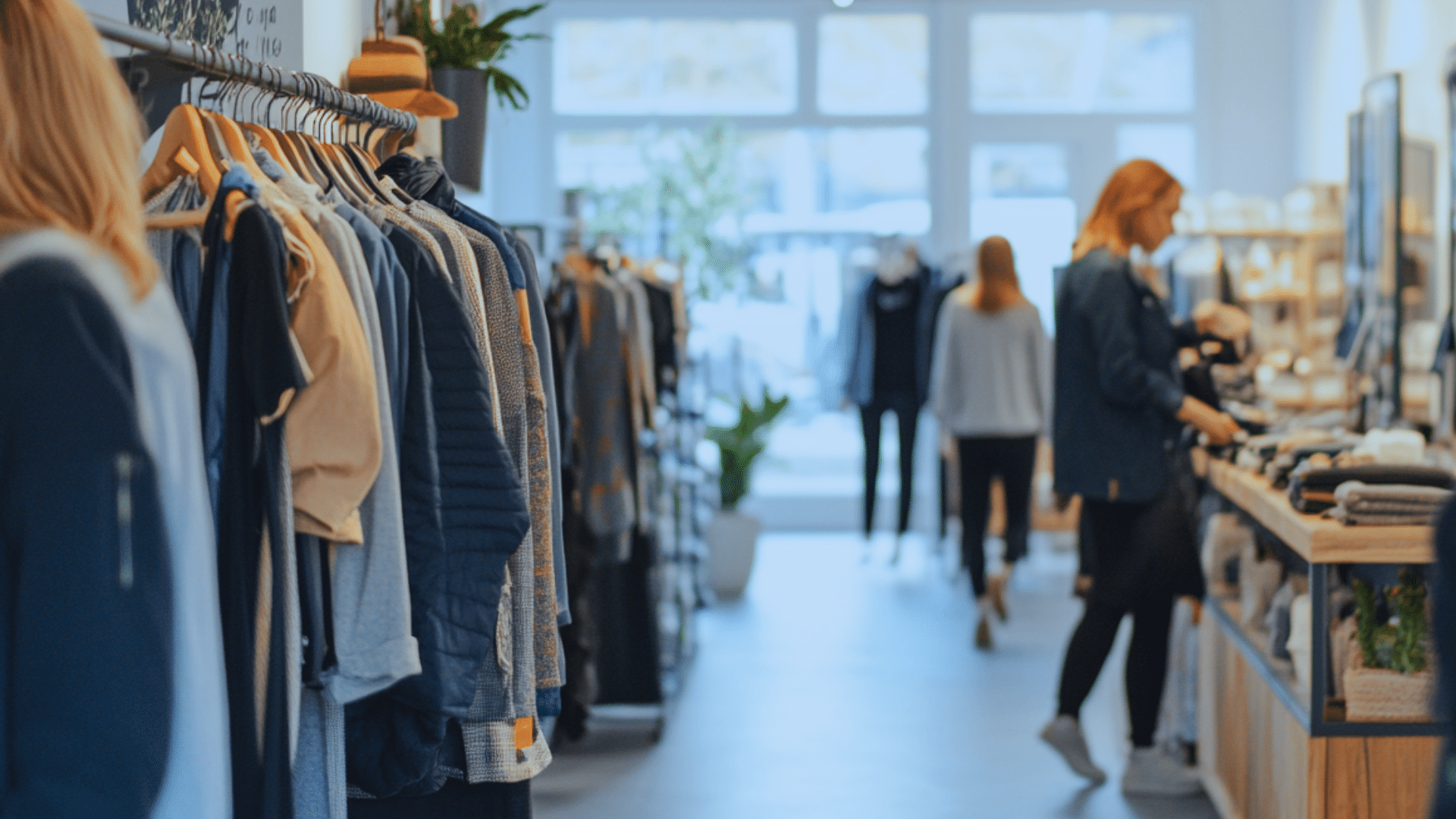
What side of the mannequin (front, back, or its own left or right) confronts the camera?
front

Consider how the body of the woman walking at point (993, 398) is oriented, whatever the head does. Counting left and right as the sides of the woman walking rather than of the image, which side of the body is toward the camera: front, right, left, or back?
back

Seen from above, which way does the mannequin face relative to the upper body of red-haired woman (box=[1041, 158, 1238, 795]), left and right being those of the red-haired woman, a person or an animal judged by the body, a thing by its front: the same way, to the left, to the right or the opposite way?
to the right

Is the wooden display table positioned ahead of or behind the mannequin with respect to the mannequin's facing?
ahead

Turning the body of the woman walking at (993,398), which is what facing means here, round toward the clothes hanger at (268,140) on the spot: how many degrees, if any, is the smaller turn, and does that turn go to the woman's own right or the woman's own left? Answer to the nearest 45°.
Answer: approximately 180°

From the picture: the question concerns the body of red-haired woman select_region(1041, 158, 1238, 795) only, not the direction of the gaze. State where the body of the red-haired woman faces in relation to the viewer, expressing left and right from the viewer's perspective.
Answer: facing to the right of the viewer

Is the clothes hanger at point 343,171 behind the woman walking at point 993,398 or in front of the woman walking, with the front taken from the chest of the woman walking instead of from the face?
behind

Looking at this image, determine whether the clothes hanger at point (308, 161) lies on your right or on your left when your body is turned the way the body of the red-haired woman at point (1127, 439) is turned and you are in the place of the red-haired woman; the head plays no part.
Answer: on your right

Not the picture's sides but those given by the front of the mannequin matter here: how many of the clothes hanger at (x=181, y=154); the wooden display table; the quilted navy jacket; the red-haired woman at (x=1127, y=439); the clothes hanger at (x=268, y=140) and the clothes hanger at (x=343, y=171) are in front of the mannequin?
6

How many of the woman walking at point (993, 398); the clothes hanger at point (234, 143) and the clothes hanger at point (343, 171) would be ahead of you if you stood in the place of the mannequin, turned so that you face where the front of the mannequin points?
3

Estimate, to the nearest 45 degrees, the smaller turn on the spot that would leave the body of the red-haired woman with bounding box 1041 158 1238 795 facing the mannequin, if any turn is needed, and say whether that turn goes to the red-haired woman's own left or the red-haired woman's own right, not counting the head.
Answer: approximately 90° to the red-haired woman's own left

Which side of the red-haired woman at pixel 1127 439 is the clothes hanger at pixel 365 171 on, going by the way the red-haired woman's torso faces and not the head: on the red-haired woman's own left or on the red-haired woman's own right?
on the red-haired woman's own right

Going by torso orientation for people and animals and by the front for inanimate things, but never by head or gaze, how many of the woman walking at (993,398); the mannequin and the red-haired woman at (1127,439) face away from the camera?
1

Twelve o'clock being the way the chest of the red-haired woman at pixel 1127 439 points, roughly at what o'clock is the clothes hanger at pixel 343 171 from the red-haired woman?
The clothes hanger is roughly at 4 o'clock from the red-haired woman.

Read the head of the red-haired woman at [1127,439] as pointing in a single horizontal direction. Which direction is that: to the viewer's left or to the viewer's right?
to the viewer's right
